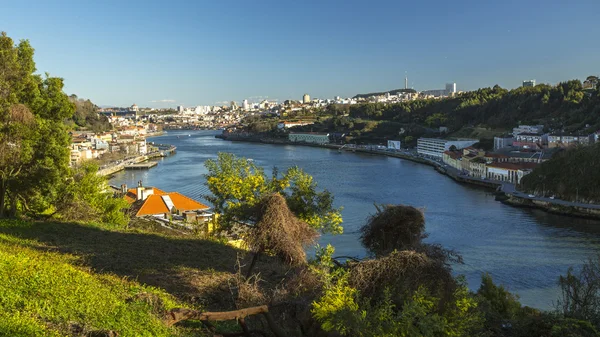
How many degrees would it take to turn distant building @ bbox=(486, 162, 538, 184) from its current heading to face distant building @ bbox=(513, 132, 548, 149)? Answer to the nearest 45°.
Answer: approximately 135° to its right

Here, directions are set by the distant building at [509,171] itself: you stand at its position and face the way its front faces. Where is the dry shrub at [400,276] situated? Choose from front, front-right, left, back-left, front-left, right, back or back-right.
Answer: front-left

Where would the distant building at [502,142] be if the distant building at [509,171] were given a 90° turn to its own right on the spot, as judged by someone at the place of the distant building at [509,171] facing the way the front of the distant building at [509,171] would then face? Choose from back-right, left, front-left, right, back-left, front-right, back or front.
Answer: front-right

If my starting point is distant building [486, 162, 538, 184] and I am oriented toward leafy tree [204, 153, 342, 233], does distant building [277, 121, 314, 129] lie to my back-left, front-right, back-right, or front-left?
back-right

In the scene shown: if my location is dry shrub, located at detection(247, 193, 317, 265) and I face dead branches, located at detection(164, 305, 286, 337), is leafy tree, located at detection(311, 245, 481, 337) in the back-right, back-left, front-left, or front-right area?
front-left

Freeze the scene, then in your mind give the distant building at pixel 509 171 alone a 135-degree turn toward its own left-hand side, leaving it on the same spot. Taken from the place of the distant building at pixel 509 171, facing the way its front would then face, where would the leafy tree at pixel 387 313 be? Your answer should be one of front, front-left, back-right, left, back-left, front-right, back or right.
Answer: right

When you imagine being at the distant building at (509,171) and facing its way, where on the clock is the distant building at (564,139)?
the distant building at (564,139) is roughly at 5 o'clock from the distant building at (509,171).

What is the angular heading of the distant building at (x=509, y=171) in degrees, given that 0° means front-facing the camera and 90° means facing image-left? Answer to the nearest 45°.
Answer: approximately 45°

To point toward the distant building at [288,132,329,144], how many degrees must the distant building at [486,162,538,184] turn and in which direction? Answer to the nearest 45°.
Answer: approximately 90° to its right

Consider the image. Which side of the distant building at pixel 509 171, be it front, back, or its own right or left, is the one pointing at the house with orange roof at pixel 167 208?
front

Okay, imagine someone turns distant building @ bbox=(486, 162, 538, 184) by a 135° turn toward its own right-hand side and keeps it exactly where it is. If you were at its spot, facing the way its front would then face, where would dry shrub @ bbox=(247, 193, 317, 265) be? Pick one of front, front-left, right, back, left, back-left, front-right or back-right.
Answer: back

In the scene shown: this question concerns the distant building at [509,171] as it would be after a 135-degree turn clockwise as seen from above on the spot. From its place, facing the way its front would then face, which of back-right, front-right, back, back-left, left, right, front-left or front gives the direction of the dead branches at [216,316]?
back

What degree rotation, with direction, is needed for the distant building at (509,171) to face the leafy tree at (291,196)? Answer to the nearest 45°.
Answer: approximately 45° to its left

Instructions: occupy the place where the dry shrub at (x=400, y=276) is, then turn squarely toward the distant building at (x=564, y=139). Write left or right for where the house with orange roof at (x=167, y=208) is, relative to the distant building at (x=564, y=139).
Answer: left

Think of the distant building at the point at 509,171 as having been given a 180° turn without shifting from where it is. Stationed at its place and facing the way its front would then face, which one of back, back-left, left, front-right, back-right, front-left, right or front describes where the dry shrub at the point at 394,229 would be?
back-right
